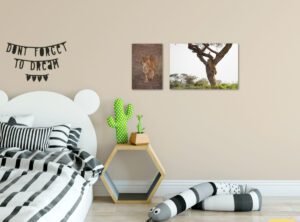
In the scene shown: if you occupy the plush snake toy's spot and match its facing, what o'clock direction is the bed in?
The bed is roughly at 1 o'clock from the plush snake toy.

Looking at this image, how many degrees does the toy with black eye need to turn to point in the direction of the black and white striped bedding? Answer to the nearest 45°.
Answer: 0° — it already faces it

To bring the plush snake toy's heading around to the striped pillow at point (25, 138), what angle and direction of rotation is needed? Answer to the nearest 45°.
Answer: approximately 45° to its right

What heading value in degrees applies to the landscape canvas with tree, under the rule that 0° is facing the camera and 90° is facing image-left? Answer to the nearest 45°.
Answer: approximately 0°

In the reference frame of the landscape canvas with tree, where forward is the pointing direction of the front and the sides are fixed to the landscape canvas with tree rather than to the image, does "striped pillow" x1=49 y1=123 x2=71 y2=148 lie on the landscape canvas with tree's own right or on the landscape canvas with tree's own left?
on the landscape canvas with tree's own right

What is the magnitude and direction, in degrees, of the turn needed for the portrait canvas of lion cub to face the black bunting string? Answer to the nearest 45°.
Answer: approximately 90° to its right

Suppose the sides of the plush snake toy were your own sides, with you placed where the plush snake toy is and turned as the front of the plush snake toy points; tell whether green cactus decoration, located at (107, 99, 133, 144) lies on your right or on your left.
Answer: on your right

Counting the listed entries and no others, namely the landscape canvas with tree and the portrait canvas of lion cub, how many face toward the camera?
2

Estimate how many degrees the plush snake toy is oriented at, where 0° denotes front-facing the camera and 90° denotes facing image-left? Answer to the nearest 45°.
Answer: approximately 45°

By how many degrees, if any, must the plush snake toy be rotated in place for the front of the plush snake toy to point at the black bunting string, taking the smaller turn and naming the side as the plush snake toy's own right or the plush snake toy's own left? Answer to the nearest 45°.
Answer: approximately 45° to the plush snake toy's own right
